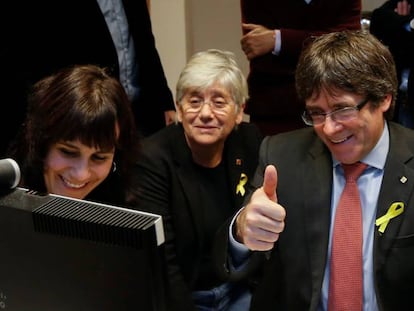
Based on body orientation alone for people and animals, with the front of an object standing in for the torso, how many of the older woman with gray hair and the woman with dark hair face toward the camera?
2

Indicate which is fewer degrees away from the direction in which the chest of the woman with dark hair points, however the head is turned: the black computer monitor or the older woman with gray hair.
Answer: the black computer monitor

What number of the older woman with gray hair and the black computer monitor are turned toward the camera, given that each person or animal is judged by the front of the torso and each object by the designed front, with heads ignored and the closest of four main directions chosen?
1

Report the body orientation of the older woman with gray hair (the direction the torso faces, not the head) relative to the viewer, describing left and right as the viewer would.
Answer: facing the viewer

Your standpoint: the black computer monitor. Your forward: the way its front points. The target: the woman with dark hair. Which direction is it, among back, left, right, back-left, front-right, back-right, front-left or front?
front-left

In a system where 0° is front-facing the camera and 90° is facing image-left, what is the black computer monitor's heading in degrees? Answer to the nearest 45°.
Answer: approximately 225°

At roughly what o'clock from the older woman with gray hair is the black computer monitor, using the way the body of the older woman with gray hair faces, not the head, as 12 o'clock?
The black computer monitor is roughly at 12 o'clock from the older woman with gray hair.

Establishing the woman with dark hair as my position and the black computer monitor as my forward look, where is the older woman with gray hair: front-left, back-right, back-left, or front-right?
back-left

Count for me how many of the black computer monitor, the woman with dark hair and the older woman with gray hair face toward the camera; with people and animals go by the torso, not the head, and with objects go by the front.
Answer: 2

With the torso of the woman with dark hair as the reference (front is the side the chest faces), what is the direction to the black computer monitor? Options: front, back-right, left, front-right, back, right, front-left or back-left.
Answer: front
